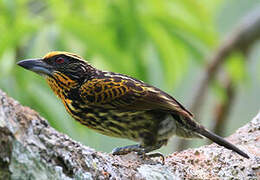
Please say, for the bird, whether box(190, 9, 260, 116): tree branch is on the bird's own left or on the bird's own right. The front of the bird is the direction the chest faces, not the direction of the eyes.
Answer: on the bird's own right

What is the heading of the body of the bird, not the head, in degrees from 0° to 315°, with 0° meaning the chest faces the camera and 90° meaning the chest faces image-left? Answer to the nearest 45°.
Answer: approximately 90°
